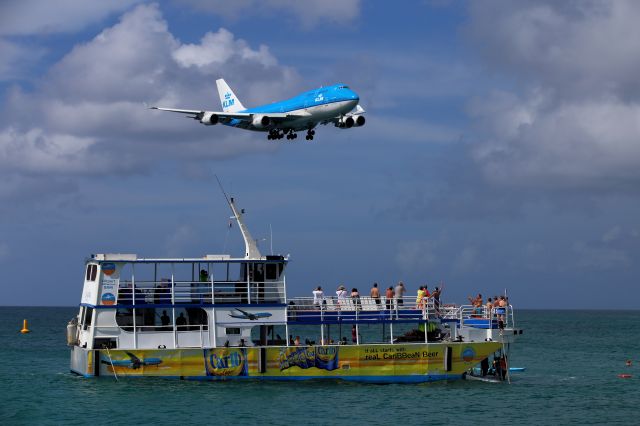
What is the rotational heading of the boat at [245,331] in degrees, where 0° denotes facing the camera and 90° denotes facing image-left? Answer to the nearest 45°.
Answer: approximately 270°
